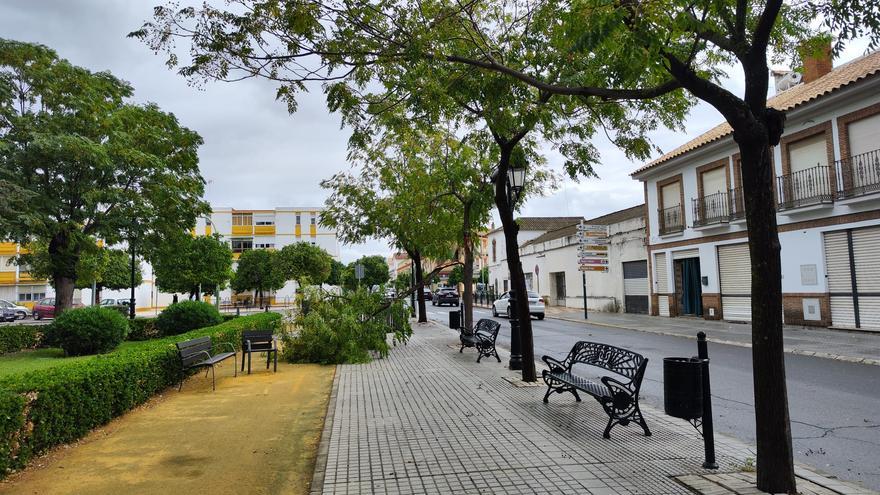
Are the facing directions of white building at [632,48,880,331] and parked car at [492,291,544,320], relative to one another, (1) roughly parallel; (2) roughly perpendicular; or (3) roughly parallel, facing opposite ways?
roughly perpendicular

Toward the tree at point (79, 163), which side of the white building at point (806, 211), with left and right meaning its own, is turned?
front

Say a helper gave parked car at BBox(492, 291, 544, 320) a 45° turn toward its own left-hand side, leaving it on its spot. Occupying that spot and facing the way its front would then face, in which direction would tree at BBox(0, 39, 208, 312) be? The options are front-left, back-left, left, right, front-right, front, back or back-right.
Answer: front-left

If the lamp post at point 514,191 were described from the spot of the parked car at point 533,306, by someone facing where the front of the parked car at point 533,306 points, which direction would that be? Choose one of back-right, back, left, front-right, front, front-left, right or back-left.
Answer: back-left

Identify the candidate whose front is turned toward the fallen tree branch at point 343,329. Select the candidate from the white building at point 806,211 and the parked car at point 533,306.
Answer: the white building

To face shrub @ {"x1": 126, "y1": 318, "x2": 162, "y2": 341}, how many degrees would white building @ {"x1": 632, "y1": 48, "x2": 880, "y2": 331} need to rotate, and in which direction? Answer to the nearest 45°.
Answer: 0° — it already faces it

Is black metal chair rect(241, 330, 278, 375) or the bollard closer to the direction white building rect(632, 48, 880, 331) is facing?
the black metal chair

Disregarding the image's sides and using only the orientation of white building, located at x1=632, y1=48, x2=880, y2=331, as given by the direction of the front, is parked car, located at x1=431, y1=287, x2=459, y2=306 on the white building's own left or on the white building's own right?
on the white building's own right

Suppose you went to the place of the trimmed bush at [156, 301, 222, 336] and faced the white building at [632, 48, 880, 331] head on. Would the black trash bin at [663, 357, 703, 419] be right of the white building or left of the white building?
right

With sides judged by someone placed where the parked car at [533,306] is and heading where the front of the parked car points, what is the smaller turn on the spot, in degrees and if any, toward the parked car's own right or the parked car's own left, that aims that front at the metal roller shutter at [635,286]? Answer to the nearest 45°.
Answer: approximately 135° to the parked car's own right

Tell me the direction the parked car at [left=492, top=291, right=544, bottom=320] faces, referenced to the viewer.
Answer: facing away from the viewer and to the left of the viewer

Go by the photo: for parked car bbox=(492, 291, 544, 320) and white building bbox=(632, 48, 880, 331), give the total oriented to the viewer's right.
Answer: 0

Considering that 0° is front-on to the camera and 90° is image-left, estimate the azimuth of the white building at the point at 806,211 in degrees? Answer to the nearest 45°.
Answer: approximately 45°

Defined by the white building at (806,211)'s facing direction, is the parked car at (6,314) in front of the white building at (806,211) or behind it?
in front

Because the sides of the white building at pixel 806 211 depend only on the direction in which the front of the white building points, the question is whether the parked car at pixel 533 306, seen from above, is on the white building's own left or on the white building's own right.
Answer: on the white building's own right

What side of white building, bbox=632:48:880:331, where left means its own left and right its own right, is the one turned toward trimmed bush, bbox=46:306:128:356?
front

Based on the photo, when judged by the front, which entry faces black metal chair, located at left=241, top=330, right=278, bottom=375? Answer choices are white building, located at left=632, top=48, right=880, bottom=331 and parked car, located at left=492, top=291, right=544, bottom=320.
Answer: the white building
